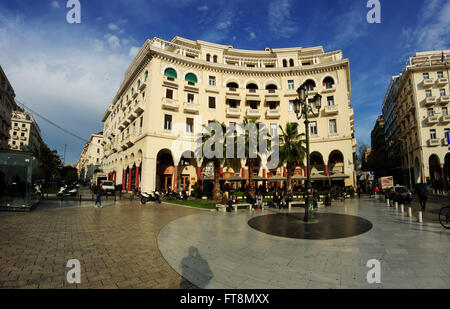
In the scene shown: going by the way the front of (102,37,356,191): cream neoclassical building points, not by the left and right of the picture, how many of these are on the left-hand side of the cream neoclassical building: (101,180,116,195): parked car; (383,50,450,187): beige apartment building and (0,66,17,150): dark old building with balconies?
1

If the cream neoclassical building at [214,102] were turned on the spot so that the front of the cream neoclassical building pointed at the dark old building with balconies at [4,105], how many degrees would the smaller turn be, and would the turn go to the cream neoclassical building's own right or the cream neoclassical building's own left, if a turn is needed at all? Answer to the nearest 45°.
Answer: approximately 90° to the cream neoclassical building's own right

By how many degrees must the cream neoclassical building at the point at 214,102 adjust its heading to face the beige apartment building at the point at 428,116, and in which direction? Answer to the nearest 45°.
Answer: approximately 90° to its left

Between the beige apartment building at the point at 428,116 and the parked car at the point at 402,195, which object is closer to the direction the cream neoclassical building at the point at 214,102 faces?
the parked car

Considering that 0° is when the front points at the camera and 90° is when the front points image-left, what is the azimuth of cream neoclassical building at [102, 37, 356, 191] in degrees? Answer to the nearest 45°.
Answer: approximately 0°

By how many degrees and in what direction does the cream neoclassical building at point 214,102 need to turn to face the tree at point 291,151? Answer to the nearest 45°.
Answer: approximately 45° to its left

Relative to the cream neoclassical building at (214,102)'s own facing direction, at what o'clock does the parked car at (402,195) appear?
The parked car is roughly at 10 o'clock from the cream neoclassical building.

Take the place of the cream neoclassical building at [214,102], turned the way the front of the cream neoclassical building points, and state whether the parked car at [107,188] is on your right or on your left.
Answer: on your right
